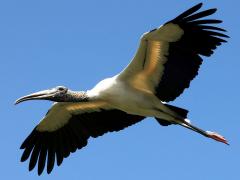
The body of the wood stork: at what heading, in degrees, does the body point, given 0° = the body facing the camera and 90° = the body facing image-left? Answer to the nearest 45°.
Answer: approximately 90°
